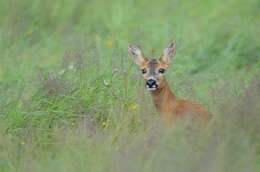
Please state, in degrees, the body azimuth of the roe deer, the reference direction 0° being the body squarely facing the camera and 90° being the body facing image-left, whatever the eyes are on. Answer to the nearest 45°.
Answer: approximately 45°

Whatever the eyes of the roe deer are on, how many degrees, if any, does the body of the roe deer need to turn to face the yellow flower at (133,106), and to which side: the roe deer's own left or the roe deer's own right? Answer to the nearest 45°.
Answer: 0° — it already faces it
